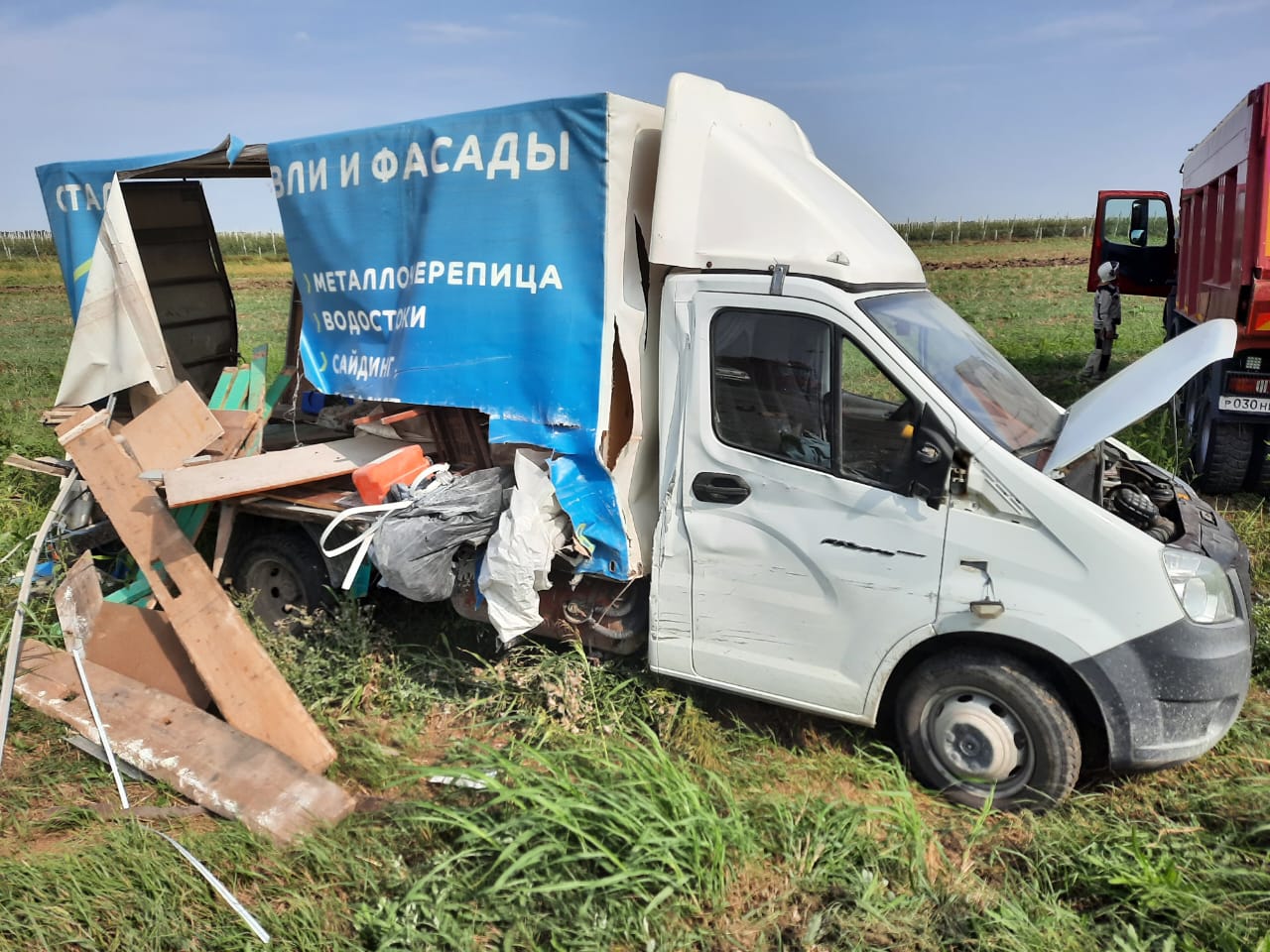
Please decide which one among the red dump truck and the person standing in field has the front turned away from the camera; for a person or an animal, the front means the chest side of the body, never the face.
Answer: the red dump truck

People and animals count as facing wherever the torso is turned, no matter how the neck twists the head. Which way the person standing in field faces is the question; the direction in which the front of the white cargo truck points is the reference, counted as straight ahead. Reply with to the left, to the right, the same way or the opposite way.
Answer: the opposite way

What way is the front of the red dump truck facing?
away from the camera

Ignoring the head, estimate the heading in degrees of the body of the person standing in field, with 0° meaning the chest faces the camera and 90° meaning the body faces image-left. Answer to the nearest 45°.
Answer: approximately 90°

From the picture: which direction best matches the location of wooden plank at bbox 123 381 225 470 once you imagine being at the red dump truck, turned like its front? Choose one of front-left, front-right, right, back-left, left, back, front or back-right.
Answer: back-left

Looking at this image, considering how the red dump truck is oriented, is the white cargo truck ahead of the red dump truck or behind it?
behind

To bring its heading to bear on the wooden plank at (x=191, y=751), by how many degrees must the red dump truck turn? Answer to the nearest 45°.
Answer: approximately 135° to its left

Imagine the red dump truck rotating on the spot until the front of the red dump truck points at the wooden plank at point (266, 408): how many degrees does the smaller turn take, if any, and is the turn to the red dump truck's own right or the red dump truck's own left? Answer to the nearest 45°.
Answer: approximately 135° to the red dump truck's own left

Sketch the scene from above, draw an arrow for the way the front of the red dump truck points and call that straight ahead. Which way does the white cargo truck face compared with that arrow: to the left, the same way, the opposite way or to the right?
to the right

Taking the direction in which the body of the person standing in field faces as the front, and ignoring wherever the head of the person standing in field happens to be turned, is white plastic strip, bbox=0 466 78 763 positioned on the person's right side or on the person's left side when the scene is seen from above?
on the person's left side
